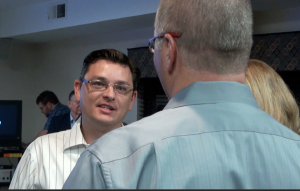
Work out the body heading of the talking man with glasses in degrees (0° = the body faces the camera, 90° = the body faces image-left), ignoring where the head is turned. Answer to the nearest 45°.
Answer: approximately 315°

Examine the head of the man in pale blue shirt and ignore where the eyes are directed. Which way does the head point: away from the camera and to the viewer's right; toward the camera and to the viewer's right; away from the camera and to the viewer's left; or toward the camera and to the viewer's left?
away from the camera and to the viewer's left

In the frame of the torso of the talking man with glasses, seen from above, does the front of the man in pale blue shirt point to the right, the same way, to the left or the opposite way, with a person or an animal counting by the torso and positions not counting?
the opposite way

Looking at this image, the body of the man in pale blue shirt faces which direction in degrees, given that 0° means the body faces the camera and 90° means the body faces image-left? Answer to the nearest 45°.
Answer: approximately 135°
